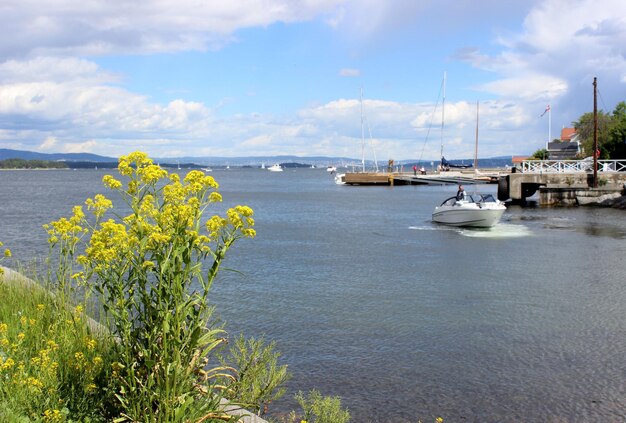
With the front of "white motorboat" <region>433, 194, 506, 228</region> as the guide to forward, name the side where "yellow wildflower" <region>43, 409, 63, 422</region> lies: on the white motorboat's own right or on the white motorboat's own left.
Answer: on the white motorboat's own right

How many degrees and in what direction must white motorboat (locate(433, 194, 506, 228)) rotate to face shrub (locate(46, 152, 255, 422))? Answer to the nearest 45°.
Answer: approximately 45° to its right
